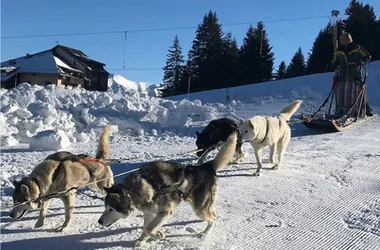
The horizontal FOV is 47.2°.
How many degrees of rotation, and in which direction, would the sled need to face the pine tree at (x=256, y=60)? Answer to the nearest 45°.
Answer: approximately 135° to its right

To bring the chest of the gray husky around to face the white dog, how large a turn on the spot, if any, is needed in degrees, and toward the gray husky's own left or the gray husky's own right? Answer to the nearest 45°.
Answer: approximately 135° to the gray husky's own right

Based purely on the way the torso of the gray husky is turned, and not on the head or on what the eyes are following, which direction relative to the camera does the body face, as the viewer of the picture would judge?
to the viewer's left

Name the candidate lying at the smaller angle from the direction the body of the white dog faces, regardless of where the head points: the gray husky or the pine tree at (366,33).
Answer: the gray husky

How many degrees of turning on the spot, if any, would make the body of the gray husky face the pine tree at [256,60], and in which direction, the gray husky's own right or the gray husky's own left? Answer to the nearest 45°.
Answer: approximately 90° to the gray husky's own right

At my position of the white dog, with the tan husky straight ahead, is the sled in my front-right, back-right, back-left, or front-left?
back-right

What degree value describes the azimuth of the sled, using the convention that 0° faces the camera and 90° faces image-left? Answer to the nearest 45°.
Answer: approximately 45°

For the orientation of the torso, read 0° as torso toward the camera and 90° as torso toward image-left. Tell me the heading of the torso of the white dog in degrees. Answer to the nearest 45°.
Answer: approximately 45°

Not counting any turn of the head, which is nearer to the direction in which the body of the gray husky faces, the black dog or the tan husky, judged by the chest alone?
the tan husky

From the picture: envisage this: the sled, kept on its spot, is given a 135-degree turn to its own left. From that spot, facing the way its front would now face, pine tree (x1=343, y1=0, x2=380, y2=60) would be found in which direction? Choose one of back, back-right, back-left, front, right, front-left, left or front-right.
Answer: left

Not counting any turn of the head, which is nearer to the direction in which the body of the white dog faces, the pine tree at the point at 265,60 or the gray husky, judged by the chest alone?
the gray husky

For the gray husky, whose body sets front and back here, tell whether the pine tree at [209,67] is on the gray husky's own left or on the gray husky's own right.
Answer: on the gray husky's own right

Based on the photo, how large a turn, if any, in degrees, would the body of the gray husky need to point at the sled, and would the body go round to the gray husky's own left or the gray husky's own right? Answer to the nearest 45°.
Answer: approximately 135° to the gray husky's own right

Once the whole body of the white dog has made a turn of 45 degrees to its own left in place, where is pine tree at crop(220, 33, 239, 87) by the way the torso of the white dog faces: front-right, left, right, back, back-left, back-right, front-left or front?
back
